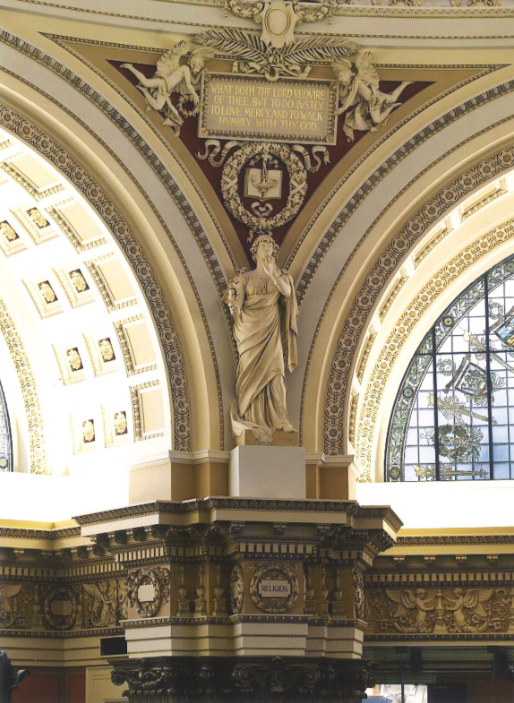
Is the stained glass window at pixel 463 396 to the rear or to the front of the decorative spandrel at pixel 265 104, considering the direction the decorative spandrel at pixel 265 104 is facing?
to the rear

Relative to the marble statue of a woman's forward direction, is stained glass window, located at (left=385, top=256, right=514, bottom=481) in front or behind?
behind

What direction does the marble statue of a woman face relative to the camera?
toward the camera

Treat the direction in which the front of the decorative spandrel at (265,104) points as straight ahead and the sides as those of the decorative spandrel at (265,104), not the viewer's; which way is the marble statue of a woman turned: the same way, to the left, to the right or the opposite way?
the same way

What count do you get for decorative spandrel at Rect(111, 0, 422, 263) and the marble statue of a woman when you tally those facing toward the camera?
2

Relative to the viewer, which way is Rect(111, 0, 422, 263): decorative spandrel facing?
toward the camera
